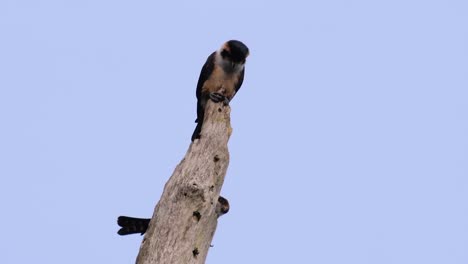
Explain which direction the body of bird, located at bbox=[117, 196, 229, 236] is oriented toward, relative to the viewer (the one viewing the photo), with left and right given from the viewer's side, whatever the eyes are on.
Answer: facing to the right of the viewer

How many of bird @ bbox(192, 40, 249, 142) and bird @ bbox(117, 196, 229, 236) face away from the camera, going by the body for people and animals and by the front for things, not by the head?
0

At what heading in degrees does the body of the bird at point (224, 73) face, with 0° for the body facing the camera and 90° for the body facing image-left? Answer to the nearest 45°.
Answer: approximately 315°
